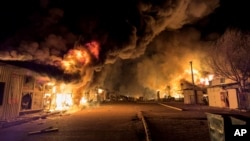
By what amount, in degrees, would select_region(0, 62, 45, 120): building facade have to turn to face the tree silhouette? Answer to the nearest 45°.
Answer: approximately 45° to its left

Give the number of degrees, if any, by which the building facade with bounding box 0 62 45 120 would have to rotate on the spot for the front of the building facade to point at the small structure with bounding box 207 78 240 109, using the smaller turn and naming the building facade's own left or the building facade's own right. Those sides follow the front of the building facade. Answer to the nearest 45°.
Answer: approximately 45° to the building facade's own left

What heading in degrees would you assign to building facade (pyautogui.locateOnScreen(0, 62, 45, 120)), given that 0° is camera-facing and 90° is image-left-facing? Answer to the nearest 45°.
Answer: approximately 315°

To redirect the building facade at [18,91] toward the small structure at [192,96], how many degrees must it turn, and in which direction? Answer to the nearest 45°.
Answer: approximately 45° to its left
